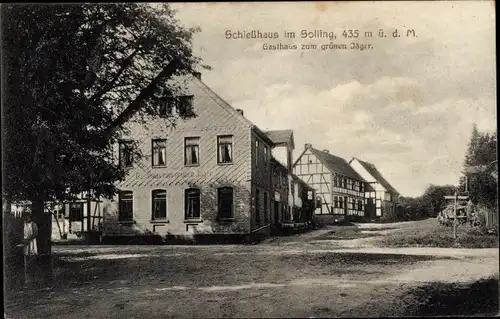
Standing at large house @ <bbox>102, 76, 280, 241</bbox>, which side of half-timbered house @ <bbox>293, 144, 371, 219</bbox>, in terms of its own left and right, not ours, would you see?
right

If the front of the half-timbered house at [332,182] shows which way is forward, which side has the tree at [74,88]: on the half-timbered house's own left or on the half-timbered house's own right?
on the half-timbered house's own right
